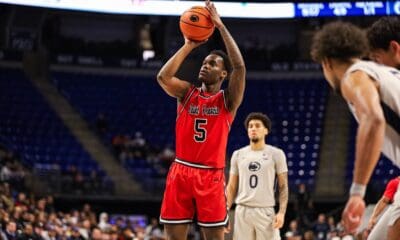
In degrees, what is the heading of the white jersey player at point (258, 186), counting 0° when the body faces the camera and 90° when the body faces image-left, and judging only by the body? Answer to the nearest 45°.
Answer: approximately 0°

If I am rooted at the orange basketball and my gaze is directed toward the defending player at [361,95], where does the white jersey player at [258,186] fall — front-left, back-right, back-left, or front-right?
back-left

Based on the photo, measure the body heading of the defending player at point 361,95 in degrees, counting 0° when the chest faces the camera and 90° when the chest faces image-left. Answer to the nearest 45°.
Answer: approximately 90°

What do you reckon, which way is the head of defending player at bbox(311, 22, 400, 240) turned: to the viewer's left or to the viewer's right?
to the viewer's left

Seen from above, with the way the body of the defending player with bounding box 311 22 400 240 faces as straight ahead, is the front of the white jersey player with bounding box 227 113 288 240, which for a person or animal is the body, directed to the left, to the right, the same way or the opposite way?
to the left

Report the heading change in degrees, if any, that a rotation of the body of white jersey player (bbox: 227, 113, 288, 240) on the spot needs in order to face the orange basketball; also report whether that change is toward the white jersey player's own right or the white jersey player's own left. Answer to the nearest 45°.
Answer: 0° — they already face it

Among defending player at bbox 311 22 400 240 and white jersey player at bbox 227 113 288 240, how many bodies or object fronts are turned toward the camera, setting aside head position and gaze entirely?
1

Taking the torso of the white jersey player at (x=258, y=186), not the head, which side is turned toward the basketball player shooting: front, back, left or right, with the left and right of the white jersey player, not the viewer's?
front

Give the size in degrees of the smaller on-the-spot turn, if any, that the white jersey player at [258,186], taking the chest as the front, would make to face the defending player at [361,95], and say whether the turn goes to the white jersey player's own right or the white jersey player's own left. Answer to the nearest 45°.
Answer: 0° — they already face them
